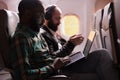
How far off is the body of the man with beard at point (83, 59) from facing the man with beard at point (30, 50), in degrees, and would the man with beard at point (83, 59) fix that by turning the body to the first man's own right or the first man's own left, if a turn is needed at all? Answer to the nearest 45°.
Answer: approximately 135° to the first man's own right
